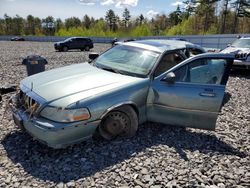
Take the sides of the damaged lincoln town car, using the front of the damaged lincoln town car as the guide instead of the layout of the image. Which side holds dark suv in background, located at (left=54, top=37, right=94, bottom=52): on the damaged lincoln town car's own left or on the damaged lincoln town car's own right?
on the damaged lincoln town car's own right

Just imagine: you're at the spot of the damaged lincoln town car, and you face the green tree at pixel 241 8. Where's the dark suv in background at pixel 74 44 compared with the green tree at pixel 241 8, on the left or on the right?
left

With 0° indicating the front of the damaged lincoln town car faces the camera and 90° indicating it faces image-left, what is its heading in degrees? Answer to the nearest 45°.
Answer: approximately 45°

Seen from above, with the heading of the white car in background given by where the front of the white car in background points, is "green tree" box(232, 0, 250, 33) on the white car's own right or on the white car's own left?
on the white car's own right

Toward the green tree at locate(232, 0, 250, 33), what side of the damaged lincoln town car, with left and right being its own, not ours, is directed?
back

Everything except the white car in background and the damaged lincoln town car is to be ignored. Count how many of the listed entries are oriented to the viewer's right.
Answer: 0

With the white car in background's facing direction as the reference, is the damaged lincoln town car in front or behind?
in front
